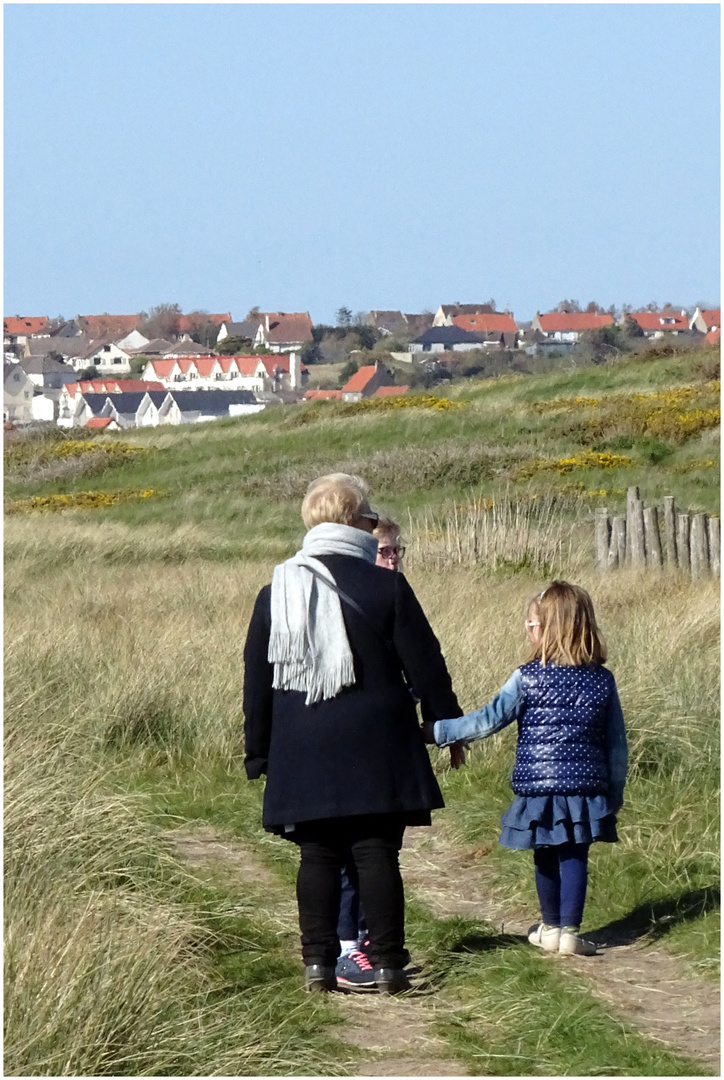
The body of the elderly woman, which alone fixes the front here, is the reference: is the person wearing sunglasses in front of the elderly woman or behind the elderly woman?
in front

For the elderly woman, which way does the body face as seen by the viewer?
away from the camera

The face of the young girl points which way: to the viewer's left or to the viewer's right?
to the viewer's left

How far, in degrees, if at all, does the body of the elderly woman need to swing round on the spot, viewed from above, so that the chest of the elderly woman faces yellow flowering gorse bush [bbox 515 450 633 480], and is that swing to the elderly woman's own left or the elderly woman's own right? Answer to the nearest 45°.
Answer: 0° — they already face it

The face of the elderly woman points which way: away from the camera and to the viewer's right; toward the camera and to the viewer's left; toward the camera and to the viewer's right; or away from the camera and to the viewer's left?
away from the camera and to the viewer's right

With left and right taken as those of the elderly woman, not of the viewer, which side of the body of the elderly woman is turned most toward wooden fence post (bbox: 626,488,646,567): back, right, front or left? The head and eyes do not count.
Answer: front

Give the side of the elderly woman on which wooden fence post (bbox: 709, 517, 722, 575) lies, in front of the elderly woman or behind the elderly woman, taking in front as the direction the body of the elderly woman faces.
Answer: in front

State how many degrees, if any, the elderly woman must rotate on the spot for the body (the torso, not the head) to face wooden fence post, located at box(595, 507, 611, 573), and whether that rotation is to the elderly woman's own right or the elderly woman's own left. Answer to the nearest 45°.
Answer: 0° — they already face it

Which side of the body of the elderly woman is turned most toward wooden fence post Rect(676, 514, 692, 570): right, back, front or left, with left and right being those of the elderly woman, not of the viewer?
front

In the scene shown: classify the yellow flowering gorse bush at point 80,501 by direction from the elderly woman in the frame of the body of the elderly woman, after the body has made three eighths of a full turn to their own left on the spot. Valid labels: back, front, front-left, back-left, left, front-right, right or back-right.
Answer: back-right
